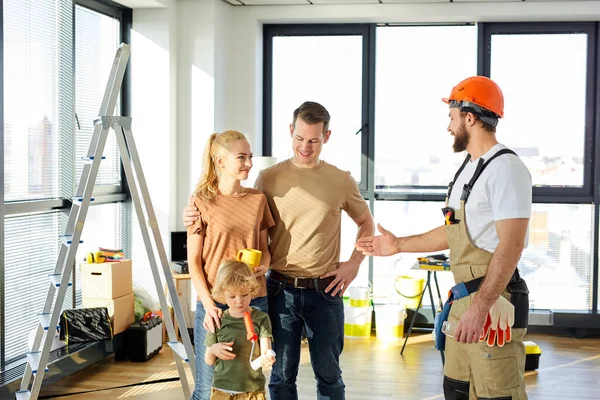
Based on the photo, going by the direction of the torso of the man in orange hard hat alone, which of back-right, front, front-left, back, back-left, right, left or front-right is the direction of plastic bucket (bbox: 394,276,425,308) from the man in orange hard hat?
right

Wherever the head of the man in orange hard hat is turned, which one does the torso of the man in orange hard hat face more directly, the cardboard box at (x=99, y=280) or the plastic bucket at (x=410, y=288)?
the cardboard box

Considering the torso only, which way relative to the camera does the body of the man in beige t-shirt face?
toward the camera

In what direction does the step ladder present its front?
to the viewer's left

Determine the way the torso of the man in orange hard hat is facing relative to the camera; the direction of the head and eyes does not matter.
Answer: to the viewer's left

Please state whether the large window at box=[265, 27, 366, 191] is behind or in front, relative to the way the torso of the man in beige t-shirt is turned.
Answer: behind

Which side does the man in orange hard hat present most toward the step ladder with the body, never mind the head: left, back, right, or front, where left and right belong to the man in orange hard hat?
front

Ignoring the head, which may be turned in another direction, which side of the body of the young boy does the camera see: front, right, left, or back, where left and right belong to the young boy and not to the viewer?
front

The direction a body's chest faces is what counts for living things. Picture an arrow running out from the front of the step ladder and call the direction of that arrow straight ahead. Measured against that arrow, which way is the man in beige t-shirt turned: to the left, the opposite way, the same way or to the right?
to the left

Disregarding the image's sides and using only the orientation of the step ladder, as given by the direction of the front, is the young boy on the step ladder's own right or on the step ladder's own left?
on the step ladder's own left

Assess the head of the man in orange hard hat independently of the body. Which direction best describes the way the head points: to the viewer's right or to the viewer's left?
to the viewer's left
